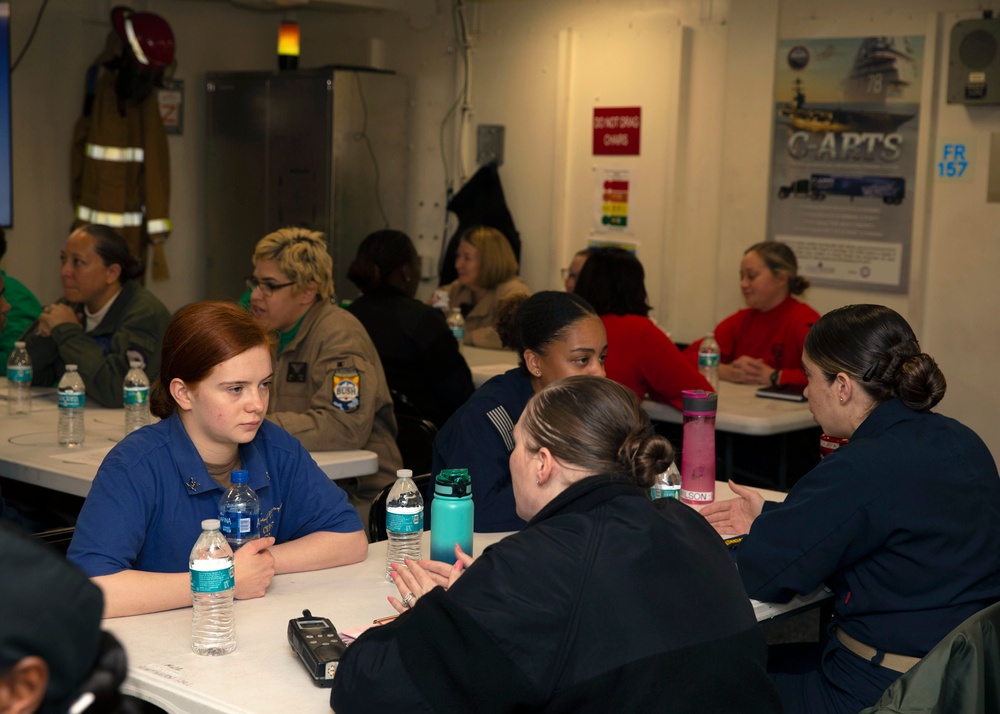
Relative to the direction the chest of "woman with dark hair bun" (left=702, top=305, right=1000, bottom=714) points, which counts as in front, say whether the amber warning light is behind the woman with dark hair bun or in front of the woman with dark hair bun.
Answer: in front

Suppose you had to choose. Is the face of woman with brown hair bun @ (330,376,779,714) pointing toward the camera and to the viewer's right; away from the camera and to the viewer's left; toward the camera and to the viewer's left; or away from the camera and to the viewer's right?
away from the camera and to the viewer's left

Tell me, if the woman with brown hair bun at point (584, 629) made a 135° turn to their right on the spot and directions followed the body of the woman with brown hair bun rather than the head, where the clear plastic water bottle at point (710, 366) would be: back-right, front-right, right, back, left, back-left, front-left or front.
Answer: left

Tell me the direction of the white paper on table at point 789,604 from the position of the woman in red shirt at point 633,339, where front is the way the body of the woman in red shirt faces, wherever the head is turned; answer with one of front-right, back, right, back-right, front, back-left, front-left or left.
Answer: back-right

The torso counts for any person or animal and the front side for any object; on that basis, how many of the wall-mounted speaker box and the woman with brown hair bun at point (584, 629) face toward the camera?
1

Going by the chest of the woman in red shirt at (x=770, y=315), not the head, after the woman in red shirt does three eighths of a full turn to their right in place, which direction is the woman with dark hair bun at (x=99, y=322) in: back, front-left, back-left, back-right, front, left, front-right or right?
back-left

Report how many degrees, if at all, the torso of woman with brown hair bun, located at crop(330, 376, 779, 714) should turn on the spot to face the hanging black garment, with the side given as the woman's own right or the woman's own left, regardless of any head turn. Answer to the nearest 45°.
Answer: approximately 45° to the woman's own right

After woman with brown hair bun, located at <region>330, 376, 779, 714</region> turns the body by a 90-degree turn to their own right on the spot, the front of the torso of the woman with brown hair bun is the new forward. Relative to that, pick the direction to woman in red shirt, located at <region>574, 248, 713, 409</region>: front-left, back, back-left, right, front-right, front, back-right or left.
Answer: front-left

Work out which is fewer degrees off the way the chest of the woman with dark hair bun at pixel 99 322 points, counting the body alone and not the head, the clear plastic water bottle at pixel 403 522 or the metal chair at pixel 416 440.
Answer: the clear plastic water bottle

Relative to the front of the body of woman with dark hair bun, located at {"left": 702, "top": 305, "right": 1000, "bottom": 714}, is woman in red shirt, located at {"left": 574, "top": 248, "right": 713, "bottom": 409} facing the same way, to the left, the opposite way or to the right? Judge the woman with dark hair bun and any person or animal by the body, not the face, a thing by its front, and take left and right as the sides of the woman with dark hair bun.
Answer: to the right

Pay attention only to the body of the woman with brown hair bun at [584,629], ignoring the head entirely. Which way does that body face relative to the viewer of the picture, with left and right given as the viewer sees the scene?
facing away from the viewer and to the left of the viewer

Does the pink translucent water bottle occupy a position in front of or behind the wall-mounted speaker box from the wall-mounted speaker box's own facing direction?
in front

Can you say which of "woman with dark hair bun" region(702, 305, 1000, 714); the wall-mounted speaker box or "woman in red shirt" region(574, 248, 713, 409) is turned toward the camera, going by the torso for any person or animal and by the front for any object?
the wall-mounted speaker box

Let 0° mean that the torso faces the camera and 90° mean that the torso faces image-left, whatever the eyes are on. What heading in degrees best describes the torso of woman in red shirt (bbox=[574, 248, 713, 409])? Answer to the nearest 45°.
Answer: approximately 225°

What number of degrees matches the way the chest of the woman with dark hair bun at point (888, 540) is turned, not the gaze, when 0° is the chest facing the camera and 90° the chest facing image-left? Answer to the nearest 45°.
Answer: approximately 135°
